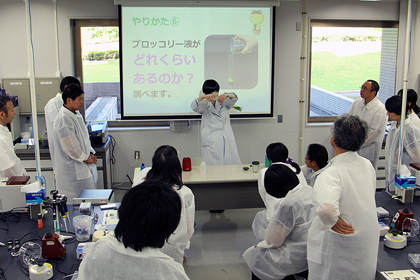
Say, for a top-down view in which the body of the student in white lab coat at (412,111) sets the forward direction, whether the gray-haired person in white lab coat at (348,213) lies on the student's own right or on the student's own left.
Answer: on the student's own left

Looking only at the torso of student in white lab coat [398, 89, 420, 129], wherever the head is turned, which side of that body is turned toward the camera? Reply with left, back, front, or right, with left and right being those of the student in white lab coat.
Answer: left

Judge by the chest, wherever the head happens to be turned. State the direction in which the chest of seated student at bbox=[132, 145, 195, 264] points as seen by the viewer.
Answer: away from the camera

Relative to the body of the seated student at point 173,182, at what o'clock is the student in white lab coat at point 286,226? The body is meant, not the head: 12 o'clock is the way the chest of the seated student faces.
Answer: The student in white lab coat is roughly at 3 o'clock from the seated student.

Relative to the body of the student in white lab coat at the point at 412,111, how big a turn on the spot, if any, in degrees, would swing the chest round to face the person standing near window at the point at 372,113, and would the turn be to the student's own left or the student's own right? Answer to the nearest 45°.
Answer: approximately 45° to the student's own right

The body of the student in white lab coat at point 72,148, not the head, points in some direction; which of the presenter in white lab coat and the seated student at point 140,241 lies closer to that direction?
the presenter in white lab coat

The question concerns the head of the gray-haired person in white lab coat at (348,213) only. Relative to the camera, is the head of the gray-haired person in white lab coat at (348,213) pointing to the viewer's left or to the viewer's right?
to the viewer's left

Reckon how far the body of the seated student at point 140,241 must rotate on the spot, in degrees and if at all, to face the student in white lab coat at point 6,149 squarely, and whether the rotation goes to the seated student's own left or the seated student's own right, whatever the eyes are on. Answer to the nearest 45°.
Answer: approximately 45° to the seated student's own left

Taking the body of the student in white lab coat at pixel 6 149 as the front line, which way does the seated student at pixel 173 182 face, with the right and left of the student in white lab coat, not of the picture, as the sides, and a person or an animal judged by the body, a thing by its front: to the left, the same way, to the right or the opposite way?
to the left

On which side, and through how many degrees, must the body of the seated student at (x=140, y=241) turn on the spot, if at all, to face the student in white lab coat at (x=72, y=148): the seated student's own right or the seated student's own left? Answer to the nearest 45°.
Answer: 0° — they already face them

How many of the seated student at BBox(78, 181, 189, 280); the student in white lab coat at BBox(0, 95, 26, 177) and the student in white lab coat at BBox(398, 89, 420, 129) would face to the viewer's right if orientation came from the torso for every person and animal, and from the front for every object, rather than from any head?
1

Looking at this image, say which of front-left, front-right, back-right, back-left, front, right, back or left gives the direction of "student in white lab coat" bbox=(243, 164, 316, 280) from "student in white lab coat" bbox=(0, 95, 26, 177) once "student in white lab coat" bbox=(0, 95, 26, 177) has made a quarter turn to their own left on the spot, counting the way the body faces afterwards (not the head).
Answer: back-right

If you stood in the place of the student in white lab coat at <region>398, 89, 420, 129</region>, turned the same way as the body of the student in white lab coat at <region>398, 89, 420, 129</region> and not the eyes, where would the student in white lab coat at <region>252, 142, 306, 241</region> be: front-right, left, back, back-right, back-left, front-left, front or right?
front-left

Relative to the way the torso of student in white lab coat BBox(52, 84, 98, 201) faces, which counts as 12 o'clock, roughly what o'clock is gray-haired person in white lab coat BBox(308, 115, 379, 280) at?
gray-haired person in white lab coat BBox(308, 115, 379, 280) is roughly at 2 o'clock from student in white lab coat BBox(52, 84, 98, 201).

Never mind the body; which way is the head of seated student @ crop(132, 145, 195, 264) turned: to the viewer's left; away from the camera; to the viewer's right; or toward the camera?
away from the camera

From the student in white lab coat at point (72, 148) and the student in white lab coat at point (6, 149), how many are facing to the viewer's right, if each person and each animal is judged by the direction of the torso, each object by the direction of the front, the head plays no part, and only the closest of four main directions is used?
2

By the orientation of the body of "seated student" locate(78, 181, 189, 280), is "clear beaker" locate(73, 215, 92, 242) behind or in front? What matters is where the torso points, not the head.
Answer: in front

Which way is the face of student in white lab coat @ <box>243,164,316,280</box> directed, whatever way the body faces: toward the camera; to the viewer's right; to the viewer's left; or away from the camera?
away from the camera
